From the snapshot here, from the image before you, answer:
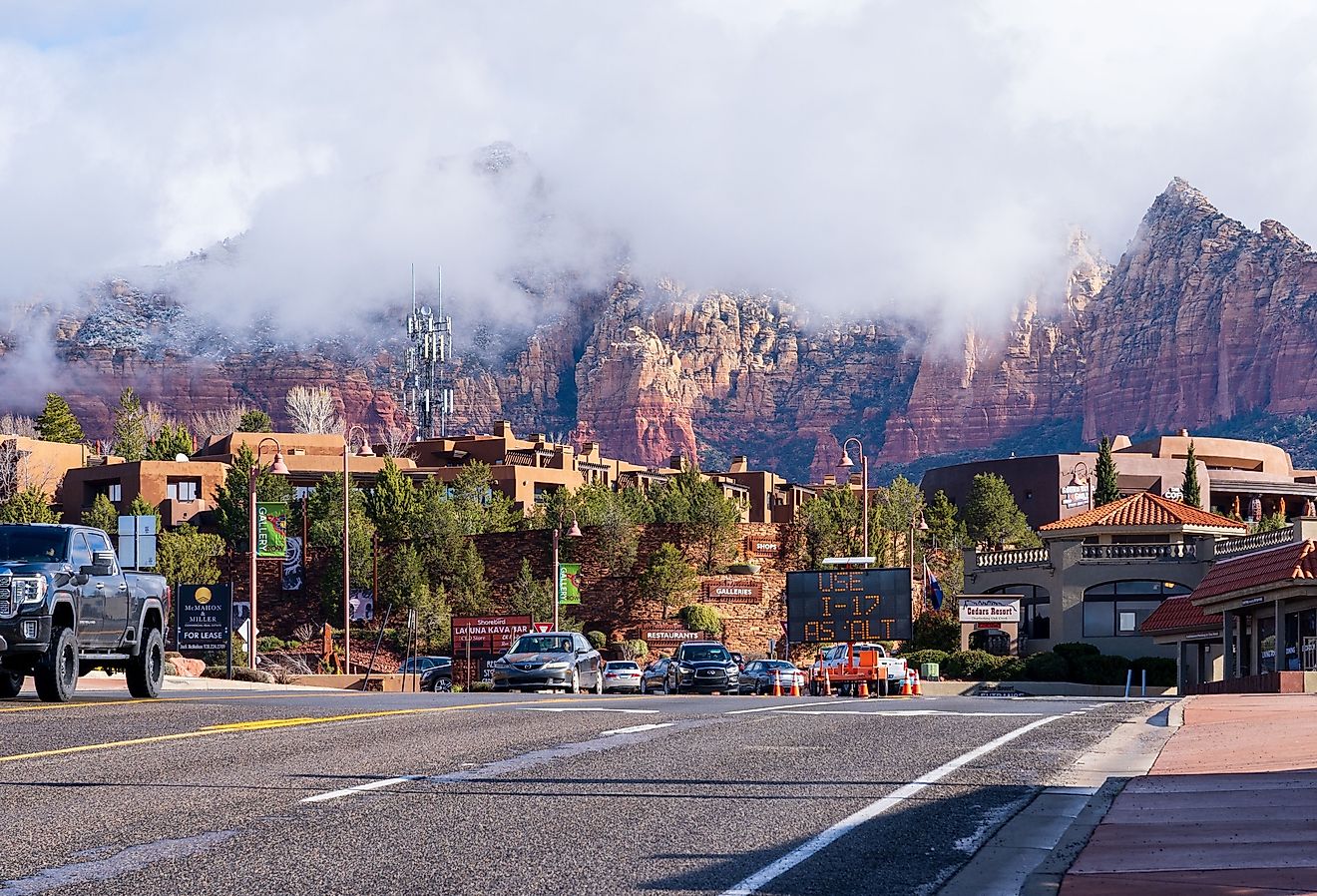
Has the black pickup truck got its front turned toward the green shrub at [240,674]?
no

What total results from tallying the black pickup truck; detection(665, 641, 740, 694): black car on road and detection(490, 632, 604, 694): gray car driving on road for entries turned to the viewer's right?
0

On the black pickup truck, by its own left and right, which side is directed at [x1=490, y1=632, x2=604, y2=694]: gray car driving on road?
back

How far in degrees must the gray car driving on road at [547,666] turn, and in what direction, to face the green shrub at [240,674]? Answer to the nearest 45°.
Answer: approximately 90° to its right

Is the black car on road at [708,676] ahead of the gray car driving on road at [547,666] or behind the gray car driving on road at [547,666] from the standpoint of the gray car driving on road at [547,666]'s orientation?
behind

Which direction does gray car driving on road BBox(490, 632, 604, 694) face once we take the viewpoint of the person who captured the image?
facing the viewer and to the left of the viewer

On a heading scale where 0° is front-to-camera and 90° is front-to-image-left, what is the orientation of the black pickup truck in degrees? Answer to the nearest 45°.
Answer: approximately 45°

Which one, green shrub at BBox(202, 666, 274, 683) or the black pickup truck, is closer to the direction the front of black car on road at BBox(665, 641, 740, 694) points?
the black pickup truck

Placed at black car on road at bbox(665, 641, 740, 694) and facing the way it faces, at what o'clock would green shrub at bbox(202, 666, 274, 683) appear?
The green shrub is roughly at 3 o'clock from the black car on road.

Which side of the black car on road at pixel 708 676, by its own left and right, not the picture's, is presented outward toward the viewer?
front

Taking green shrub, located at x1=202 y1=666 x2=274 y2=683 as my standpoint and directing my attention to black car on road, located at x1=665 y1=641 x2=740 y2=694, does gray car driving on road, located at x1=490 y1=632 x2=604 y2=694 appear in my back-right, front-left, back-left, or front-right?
front-right

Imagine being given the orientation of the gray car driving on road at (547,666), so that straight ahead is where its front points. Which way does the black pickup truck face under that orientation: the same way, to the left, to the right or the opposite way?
the same way

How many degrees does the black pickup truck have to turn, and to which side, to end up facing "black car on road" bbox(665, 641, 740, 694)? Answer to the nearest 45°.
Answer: approximately 180°

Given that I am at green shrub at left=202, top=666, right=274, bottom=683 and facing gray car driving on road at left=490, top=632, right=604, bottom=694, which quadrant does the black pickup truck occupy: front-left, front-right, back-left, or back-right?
front-right

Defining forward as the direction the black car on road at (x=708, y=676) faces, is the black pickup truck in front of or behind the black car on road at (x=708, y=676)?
in front
